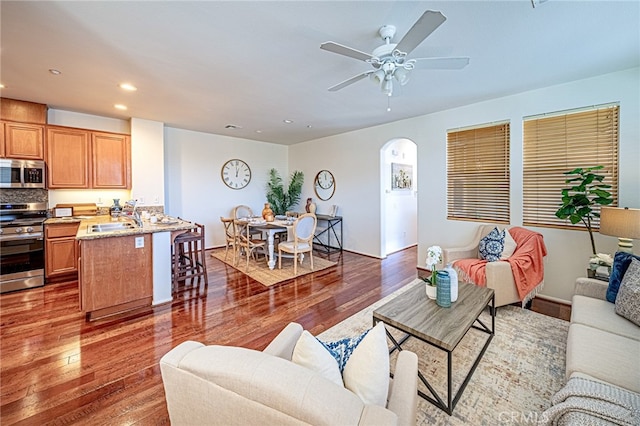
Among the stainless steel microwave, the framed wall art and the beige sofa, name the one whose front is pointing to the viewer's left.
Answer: the beige sofa

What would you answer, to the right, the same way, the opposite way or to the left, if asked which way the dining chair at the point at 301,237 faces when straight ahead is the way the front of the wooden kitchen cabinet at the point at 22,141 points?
the opposite way

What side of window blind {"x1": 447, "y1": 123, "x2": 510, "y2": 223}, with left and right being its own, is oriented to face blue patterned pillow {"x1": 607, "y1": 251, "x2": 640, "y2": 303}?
left

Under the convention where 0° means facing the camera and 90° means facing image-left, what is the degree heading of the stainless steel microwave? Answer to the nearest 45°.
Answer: approximately 0°

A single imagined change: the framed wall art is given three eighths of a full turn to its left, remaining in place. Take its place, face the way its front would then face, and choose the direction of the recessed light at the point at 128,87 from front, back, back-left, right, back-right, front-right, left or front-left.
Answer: back-left

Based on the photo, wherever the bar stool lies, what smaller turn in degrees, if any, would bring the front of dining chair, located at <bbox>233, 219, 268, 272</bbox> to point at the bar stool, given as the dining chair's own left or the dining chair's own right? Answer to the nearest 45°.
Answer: approximately 180°

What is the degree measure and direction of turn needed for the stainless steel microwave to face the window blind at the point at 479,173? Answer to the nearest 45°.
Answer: approximately 45° to its left

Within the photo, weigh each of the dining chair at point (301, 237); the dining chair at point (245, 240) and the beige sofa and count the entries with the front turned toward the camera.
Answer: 0

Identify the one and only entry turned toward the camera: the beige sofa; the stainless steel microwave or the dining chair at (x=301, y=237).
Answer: the stainless steel microwave

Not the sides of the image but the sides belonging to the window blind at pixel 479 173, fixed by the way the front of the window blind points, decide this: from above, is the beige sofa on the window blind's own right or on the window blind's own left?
on the window blind's own left

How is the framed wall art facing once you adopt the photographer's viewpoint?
facing the viewer and to the right of the viewer

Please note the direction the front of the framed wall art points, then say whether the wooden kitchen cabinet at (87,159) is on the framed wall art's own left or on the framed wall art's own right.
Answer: on the framed wall art's own right

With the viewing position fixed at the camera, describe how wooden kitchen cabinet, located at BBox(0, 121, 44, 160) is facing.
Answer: facing the viewer

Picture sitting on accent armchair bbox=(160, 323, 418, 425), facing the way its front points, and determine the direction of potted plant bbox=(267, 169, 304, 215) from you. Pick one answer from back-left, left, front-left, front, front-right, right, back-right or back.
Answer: front-left

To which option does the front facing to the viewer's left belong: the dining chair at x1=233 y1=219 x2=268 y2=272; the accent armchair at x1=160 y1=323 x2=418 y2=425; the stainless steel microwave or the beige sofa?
the beige sofa

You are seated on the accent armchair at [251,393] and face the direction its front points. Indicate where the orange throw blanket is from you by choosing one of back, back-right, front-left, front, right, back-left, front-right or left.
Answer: front
